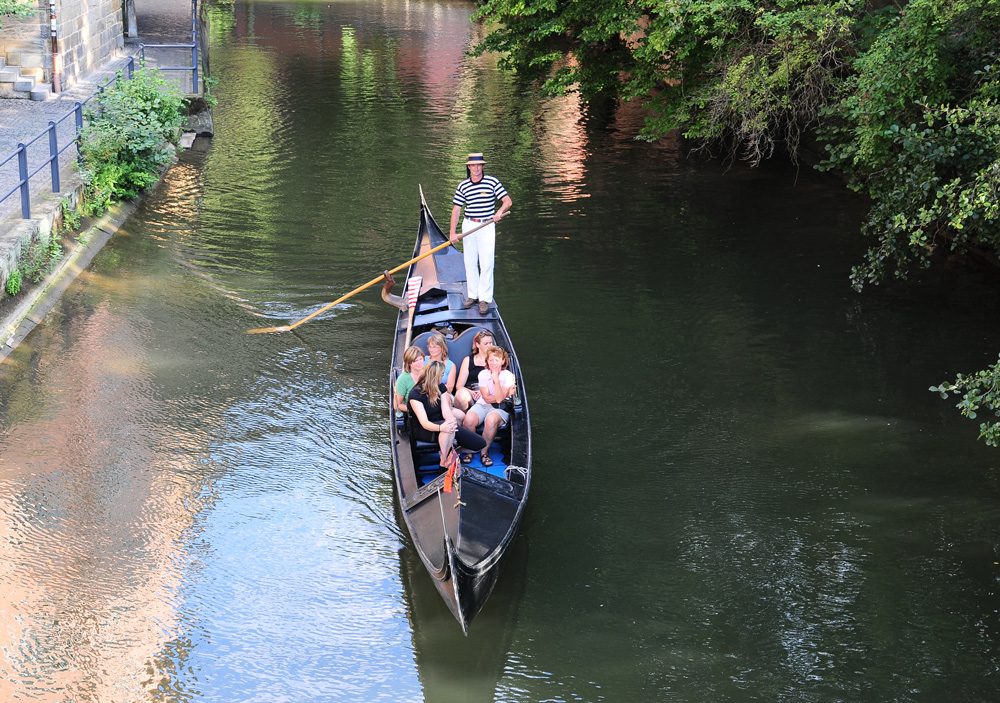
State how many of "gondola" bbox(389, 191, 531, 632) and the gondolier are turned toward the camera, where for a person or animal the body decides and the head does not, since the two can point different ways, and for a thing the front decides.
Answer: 2

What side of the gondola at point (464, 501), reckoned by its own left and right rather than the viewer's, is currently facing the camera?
front

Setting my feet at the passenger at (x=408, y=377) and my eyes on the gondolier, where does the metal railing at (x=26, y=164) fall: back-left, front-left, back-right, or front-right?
front-left

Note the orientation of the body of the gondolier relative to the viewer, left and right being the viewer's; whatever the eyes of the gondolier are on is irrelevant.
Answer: facing the viewer

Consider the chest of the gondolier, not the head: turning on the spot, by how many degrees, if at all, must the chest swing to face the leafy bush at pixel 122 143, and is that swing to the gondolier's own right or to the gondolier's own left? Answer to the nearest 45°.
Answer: approximately 135° to the gondolier's own right

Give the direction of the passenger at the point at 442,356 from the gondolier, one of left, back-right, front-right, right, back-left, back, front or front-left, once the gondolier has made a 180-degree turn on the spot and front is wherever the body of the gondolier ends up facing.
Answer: back

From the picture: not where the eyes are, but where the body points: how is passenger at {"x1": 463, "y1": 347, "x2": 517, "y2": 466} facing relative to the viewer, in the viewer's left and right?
facing the viewer and to the left of the viewer

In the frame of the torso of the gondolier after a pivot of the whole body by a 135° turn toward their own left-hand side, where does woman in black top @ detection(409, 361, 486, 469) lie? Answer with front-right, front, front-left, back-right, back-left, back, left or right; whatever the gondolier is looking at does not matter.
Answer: back-right

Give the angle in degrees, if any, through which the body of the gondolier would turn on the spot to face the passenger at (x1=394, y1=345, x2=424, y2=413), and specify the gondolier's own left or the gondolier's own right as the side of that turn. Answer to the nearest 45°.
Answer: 0° — they already face them

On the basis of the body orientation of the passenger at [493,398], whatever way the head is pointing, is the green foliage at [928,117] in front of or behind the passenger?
behind

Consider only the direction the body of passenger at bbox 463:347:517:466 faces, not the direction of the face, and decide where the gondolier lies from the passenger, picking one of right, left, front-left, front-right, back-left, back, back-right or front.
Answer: back-right
